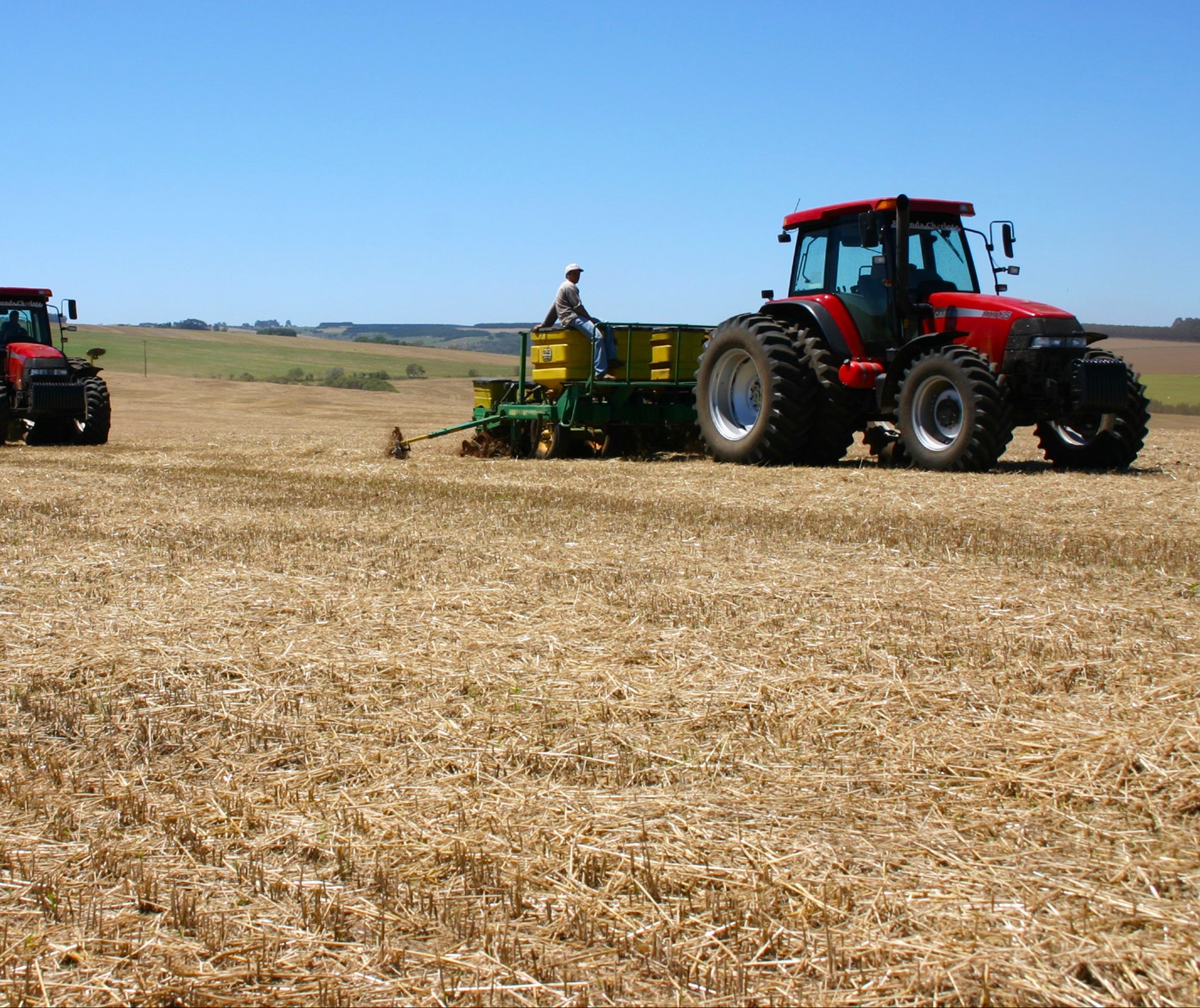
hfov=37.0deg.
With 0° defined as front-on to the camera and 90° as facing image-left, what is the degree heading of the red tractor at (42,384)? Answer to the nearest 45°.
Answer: approximately 315°

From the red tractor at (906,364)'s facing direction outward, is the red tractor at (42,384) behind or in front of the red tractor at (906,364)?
behind

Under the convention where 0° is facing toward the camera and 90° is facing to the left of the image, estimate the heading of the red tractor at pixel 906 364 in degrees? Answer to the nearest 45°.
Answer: approximately 315°
